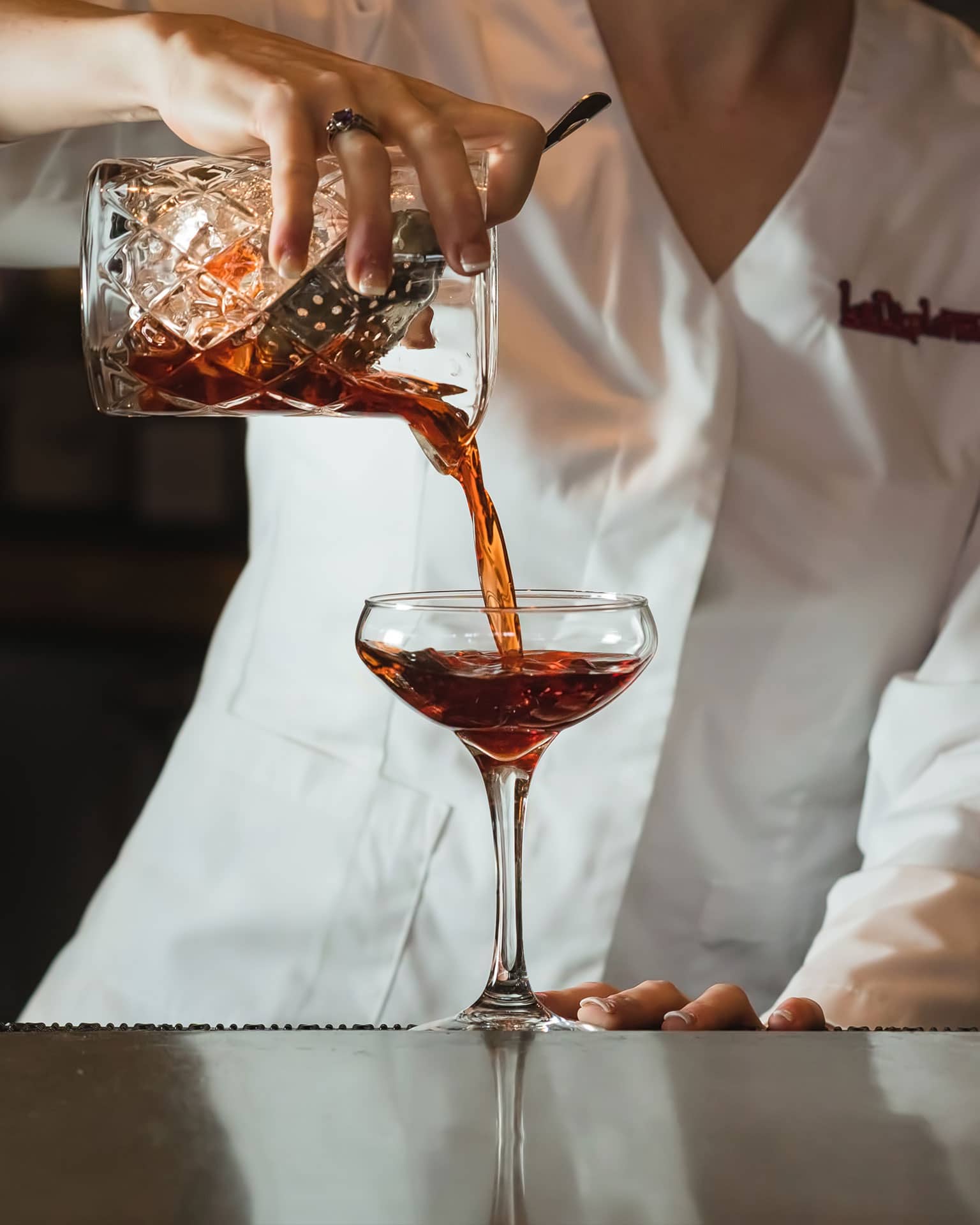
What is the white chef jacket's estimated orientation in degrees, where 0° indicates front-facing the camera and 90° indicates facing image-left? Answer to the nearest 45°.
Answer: approximately 0°
